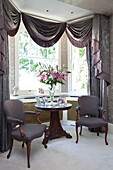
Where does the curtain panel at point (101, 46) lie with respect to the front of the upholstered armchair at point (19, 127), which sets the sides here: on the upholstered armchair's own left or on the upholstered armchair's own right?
on the upholstered armchair's own left

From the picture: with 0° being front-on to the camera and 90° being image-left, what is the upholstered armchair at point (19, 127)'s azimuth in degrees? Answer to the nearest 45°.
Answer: approximately 315°
